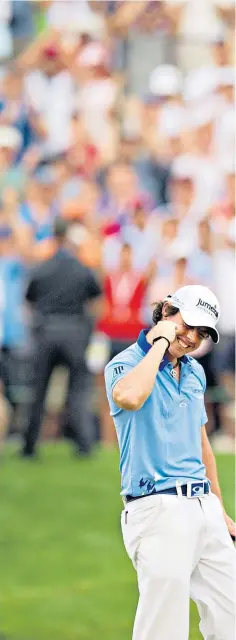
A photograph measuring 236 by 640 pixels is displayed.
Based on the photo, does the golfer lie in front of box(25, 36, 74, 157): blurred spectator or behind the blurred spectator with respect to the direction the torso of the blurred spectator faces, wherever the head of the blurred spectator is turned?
in front

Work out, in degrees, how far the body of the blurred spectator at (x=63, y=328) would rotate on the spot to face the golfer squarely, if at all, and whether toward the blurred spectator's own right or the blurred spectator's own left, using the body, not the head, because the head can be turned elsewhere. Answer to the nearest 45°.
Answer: approximately 180°

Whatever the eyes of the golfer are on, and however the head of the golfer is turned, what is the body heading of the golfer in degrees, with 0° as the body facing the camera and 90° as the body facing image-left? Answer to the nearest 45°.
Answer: approximately 315°

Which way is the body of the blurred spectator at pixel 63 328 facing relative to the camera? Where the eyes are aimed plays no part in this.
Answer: away from the camera

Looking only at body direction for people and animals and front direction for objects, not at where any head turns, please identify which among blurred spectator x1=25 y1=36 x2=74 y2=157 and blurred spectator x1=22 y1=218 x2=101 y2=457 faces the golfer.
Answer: blurred spectator x1=25 y1=36 x2=74 y2=157

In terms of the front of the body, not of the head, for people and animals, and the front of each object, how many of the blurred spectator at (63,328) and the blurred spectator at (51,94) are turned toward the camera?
1

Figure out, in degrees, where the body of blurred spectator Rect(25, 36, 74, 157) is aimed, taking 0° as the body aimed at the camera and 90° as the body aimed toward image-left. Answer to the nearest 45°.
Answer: approximately 0°
